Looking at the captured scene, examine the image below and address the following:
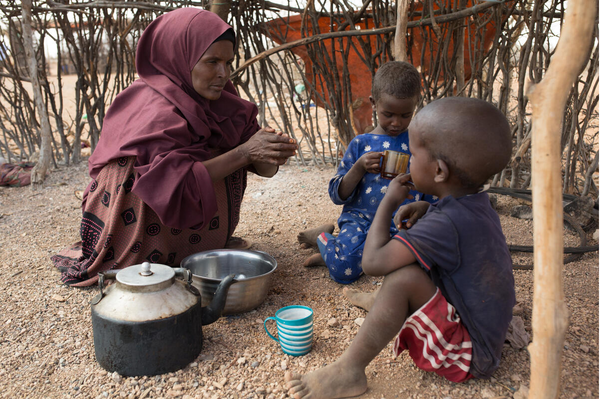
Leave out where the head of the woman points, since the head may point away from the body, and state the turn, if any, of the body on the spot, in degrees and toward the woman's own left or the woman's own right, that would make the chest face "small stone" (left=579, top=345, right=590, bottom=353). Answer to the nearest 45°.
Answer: approximately 45° to the woman's own right

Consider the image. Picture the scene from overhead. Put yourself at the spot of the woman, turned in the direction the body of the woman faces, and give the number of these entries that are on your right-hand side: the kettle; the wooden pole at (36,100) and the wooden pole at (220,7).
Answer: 1

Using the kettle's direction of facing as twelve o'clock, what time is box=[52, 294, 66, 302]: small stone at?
The small stone is roughly at 8 o'clock from the kettle.

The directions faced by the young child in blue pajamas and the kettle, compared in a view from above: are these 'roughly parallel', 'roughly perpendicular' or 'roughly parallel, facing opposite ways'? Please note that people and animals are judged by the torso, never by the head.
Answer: roughly perpendicular

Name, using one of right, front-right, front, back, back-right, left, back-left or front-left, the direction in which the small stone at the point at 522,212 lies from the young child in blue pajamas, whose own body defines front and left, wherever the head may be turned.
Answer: left

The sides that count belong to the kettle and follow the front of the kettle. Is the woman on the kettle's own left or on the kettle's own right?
on the kettle's own left

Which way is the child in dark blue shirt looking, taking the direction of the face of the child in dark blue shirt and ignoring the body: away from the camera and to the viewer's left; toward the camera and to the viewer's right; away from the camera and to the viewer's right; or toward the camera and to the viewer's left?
away from the camera and to the viewer's left

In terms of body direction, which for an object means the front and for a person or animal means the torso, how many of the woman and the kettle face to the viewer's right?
2

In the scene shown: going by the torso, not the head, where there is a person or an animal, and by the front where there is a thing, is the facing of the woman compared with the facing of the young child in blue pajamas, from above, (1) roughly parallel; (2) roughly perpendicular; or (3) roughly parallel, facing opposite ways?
roughly perpendicular

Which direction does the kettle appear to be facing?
to the viewer's right

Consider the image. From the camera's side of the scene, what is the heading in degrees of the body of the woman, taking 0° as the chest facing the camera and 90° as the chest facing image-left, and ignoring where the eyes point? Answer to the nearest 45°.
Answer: approximately 270°
